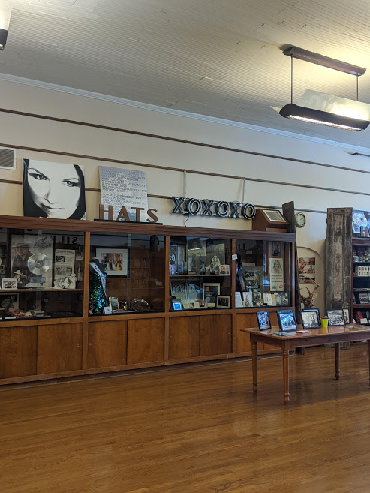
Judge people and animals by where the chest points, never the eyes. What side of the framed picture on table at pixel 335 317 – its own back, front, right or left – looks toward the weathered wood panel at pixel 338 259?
back
